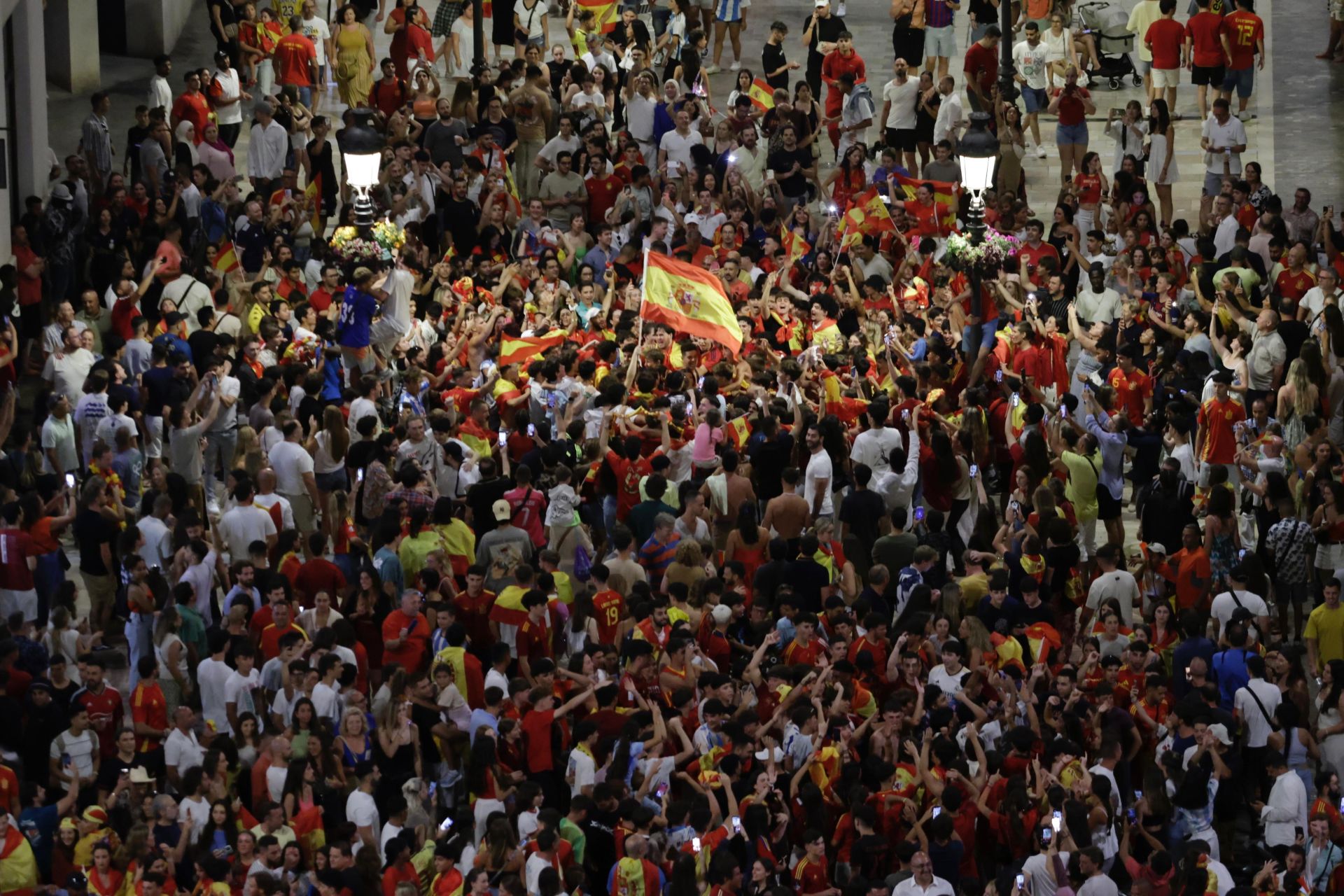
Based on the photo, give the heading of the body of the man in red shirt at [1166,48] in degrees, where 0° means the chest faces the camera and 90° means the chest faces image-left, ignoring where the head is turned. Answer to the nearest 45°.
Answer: approximately 180°

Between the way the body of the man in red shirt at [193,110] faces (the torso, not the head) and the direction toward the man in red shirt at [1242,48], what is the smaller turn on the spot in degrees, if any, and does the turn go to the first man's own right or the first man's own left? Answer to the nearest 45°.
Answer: approximately 45° to the first man's own left

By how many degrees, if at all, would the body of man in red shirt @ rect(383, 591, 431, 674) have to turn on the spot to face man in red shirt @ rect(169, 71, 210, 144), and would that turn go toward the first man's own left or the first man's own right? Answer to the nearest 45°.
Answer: approximately 135° to the first man's own left

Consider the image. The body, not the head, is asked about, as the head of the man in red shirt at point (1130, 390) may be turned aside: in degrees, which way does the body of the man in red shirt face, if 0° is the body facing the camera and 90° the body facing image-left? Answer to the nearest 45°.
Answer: approximately 45°

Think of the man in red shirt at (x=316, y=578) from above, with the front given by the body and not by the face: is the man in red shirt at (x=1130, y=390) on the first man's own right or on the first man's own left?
on the first man's own right

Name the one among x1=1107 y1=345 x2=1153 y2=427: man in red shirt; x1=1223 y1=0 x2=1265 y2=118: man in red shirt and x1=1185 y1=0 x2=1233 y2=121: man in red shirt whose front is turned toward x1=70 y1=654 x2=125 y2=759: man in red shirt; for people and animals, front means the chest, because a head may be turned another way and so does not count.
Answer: x1=1107 y1=345 x2=1153 y2=427: man in red shirt

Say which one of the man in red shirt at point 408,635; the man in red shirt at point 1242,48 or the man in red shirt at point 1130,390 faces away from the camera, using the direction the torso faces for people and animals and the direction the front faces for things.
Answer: the man in red shirt at point 1242,48

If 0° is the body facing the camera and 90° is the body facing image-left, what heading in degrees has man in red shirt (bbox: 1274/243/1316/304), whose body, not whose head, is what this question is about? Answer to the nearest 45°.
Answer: approximately 45°

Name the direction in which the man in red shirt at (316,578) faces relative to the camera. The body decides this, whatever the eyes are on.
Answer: away from the camera

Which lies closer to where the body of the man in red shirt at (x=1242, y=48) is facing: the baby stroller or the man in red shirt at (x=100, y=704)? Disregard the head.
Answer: the baby stroller

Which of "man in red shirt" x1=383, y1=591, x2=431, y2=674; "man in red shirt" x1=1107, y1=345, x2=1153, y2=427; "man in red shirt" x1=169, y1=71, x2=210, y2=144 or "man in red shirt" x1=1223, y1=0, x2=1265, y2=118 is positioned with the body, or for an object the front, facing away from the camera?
"man in red shirt" x1=1223, y1=0, x2=1265, y2=118

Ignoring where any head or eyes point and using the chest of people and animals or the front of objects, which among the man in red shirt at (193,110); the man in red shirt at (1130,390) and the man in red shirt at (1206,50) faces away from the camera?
the man in red shirt at (1206,50)

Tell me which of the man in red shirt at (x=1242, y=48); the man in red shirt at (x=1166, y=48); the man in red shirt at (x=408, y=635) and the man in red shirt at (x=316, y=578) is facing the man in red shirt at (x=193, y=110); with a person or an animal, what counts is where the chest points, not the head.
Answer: the man in red shirt at (x=316, y=578)
